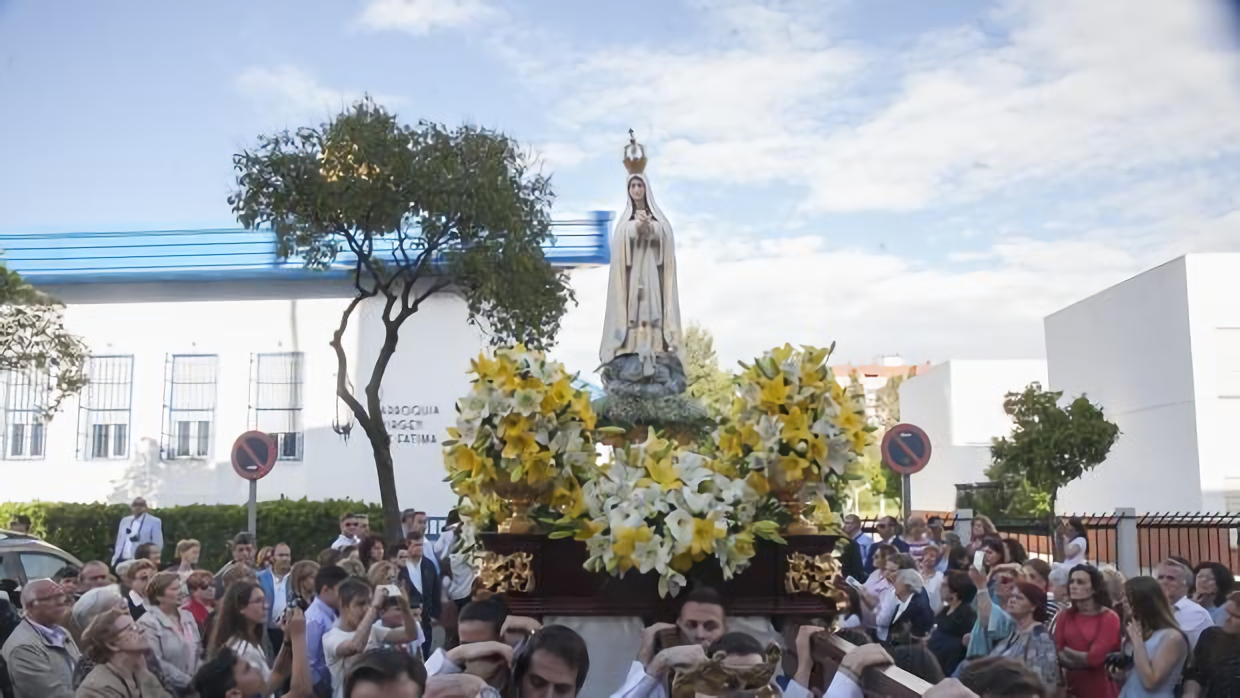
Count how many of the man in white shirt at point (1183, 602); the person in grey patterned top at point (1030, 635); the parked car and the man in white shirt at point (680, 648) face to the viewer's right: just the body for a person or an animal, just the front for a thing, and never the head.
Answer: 1

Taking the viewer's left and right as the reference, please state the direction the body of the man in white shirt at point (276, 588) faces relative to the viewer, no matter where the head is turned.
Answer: facing the viewer and to the right of the viewer

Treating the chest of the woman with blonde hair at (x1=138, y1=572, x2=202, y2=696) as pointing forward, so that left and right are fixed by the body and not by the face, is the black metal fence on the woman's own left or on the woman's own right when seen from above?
on the woman's own left

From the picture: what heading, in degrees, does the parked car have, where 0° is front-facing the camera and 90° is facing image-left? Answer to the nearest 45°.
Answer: approximately 270°

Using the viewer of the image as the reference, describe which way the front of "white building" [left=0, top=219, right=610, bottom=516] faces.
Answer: facing the viewer

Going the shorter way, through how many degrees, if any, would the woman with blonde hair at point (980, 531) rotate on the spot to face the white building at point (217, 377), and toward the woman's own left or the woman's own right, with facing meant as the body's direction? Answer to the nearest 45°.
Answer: approximately 90° to the woman's own right

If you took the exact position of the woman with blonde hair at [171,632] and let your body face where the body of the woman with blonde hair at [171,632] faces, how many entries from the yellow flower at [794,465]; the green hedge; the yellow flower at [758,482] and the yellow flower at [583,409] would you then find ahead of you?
3

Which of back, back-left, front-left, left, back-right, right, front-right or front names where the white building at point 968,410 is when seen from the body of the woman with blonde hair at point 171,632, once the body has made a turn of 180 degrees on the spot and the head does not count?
right

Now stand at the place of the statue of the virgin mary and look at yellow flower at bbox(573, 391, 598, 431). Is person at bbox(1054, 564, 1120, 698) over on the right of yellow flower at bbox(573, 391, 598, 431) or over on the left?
left

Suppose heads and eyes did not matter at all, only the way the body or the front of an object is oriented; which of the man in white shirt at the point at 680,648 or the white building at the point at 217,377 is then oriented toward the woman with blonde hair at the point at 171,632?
the white building

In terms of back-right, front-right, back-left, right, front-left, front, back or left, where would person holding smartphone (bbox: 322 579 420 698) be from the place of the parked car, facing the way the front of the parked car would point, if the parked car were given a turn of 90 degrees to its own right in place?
front

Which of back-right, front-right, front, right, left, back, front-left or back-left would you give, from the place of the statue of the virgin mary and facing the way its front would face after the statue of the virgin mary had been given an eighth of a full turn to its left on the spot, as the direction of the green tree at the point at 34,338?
back

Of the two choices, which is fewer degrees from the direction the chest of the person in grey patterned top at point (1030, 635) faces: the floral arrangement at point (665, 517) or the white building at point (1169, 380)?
the floral arrangement

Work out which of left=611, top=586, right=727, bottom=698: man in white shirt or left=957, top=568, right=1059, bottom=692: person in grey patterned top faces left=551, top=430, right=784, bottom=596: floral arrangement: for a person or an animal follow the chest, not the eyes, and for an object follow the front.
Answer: the person in grey patterned top

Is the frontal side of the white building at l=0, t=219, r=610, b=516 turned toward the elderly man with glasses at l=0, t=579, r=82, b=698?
yes

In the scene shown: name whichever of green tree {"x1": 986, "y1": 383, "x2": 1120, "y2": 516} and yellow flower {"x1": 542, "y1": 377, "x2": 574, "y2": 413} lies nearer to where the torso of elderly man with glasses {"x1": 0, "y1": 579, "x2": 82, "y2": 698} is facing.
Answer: the yellow flower
